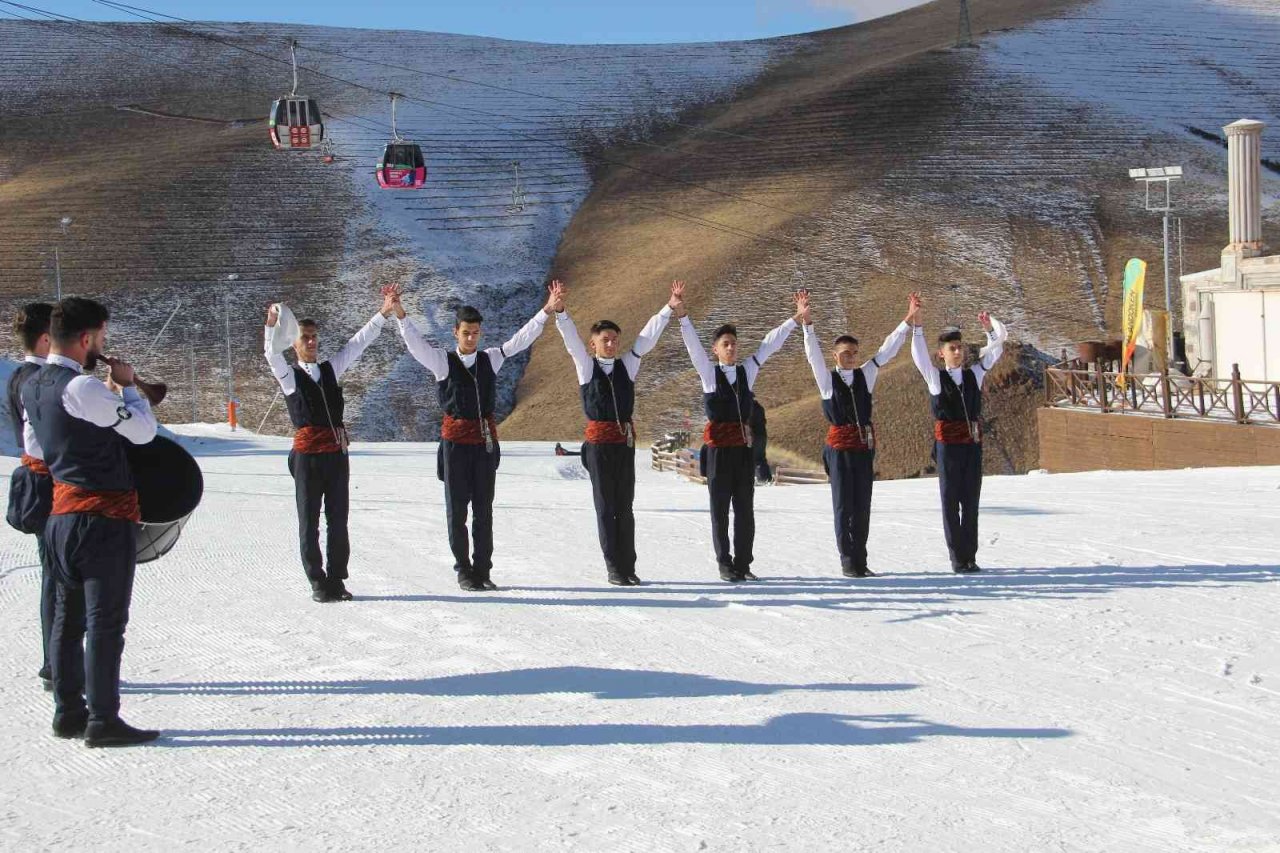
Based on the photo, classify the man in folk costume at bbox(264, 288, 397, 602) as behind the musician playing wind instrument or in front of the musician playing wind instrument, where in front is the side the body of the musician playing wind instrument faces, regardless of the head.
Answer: in front

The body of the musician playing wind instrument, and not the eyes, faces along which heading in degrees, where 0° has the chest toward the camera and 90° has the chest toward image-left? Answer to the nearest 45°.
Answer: approximately 225°

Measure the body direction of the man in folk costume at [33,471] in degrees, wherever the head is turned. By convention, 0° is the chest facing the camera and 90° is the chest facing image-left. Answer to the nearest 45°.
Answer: approximately 225°

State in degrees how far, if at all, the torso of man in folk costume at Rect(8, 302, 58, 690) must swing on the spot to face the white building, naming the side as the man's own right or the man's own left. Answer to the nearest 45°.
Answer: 0° — they already face it

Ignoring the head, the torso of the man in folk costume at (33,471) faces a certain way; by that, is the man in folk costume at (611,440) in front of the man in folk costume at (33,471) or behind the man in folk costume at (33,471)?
in front

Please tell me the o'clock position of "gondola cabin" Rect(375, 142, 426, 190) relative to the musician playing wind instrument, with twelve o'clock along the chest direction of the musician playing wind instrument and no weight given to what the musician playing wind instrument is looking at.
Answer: The gondola cabin is roughly at 11 o'clock from the musician playing wind instrument.

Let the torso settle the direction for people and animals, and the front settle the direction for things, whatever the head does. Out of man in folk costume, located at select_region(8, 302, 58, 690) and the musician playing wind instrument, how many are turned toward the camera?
0

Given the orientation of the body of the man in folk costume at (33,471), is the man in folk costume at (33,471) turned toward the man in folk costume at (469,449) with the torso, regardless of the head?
yes
